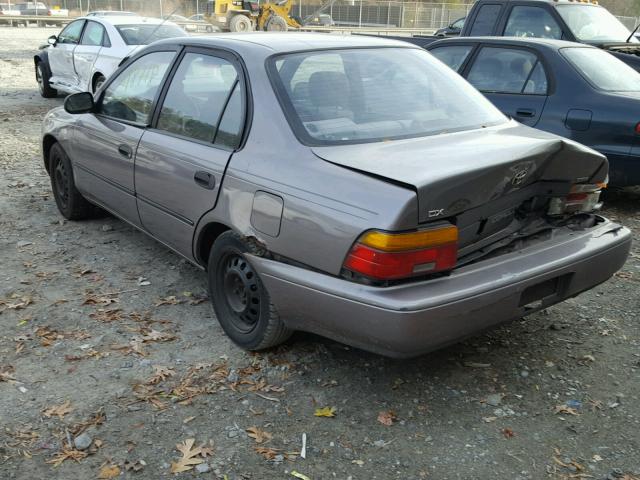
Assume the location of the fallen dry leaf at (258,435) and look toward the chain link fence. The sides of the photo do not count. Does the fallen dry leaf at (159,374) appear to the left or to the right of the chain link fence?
left

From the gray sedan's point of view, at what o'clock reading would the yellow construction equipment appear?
The yellow construction equipment is roughly at 1 o'clock from the gray sedan.

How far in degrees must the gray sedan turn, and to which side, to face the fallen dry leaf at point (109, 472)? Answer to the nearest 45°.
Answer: approximately 90° to its left

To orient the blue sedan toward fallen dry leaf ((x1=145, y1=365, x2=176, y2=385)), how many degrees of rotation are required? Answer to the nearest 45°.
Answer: approximately 90° to its left

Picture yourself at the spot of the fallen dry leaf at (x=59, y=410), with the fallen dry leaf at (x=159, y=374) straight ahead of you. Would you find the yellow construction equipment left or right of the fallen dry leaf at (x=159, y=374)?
left

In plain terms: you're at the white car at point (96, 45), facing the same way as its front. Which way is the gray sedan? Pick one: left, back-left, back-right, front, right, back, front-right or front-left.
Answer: back-left

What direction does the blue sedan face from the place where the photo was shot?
facing away from the viewer and to the left of the viewer

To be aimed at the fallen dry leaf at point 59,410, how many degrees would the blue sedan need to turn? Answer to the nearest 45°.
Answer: approximately 90° to its left

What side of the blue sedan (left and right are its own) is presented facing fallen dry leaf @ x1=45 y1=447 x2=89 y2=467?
left

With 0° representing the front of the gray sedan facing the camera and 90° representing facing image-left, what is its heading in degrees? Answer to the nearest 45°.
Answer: approximately 135°
